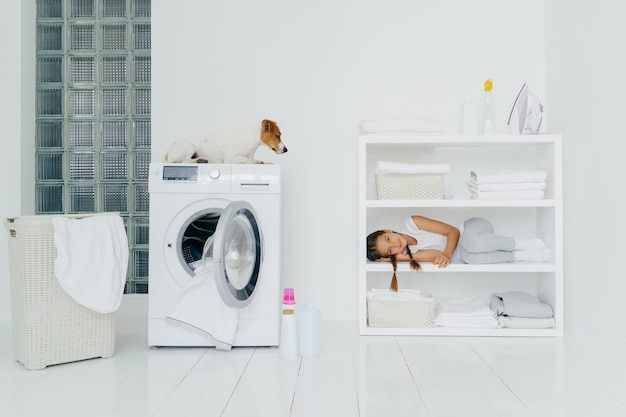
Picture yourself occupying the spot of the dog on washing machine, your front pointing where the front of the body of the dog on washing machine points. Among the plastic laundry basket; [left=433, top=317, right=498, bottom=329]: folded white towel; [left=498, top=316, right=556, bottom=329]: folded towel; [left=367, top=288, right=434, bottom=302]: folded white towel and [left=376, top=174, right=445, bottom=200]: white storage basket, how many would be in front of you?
4

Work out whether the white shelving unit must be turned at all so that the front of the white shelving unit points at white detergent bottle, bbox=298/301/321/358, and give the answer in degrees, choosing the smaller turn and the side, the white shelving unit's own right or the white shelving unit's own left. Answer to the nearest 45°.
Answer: approximately 45° to the white shelving unit's own right

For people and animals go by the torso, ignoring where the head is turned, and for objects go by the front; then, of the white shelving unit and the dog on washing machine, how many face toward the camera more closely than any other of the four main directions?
1

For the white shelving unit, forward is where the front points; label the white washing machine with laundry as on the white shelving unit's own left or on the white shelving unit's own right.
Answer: on the white shelving unit's own right

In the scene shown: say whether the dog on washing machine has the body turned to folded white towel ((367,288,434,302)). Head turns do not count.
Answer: yes

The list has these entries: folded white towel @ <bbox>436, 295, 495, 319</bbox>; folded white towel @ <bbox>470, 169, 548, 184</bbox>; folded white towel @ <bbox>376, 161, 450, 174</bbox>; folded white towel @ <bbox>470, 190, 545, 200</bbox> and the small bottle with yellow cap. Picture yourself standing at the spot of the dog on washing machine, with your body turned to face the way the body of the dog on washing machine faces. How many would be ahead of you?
5

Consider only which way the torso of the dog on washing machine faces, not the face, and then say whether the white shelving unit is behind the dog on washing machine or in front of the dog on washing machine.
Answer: in front

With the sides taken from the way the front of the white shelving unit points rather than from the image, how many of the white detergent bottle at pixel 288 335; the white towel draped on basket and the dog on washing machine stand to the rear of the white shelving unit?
0

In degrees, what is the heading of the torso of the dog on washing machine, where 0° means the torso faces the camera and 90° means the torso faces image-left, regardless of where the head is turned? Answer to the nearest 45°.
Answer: approximately 270°

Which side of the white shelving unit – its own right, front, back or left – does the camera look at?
front

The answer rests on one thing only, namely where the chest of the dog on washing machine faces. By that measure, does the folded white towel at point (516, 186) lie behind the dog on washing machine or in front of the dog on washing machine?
in front

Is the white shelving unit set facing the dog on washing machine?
no

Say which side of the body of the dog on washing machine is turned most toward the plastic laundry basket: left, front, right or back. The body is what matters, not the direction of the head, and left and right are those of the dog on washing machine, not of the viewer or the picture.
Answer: back
